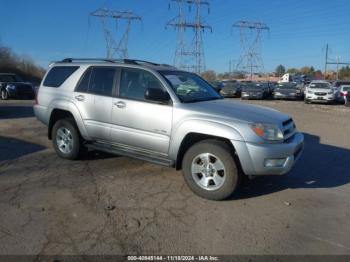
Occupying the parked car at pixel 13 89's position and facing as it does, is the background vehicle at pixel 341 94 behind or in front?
in front

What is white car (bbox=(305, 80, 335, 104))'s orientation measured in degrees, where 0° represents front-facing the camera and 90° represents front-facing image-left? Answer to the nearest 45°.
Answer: approximately 0°

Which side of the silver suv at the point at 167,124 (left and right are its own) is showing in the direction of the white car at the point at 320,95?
left

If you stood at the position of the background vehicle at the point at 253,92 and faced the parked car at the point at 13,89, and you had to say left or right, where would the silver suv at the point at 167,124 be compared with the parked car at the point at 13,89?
left

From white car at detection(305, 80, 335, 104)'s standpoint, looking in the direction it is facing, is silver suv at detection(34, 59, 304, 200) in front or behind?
in front

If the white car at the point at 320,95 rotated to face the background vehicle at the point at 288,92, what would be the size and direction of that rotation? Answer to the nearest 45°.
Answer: approximately 135° to its right

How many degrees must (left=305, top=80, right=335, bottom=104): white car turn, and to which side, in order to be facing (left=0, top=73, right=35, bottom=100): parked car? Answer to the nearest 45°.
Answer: approximately 45° to its right

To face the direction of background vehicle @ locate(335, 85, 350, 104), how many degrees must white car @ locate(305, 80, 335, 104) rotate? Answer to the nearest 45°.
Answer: approximately 135° to its left

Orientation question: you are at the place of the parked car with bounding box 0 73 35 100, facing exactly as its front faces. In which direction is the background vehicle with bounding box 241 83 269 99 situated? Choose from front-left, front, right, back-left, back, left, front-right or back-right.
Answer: front-left

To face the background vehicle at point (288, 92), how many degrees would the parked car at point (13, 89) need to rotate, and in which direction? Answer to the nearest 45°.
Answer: approximately 45° to its left

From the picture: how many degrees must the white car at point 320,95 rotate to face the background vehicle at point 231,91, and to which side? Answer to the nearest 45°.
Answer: approximately 135° to its right

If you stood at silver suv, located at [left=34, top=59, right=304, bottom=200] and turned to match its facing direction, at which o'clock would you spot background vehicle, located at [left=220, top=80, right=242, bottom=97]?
The background vehicle is roughly at 8 o'clock from the silver suv.

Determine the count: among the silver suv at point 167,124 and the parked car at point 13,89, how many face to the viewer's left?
0
